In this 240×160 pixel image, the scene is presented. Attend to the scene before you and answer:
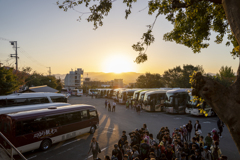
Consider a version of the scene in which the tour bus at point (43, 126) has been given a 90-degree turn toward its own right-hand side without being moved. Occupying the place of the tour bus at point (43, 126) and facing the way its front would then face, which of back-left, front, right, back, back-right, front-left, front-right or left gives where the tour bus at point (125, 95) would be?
left

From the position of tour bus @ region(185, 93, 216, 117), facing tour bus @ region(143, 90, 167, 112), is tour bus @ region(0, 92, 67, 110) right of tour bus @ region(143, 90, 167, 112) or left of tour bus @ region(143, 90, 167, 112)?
left

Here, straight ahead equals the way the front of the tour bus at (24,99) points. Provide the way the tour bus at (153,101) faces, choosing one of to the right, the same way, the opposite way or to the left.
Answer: the opposite way

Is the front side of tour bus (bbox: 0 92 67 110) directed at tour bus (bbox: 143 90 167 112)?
yes

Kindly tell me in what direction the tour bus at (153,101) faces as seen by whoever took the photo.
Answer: facing the viewer and to the left of the viewer

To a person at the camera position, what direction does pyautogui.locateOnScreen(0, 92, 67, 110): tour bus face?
facing to the right of the viewer

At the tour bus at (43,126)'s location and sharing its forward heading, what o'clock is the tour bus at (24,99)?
the tour bus at (24,99) is roughly at 10 o'clock from the tour bus at (43,126).

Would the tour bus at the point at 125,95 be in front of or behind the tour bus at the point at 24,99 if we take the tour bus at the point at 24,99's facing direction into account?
in front

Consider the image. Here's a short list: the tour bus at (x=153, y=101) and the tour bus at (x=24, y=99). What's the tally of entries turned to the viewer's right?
1

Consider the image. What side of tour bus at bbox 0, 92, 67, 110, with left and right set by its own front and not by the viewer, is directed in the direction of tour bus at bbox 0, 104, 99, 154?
right

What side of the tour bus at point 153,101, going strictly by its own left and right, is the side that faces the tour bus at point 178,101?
left

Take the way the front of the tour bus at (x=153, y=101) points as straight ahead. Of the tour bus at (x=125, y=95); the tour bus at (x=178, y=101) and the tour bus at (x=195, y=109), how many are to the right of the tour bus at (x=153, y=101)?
1

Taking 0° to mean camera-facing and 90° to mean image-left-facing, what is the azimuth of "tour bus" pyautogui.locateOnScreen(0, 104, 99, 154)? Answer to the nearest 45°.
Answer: approximately 225°

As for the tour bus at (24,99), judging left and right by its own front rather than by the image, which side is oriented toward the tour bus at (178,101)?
front
